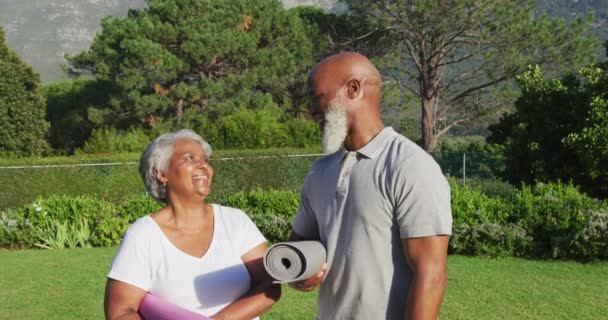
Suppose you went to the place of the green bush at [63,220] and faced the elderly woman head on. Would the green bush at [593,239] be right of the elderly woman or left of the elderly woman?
left

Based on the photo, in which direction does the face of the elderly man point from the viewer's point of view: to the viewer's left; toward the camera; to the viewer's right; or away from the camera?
to the viewer's left

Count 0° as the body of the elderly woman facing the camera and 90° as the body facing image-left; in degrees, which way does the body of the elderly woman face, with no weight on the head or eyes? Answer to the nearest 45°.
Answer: approximately 315°

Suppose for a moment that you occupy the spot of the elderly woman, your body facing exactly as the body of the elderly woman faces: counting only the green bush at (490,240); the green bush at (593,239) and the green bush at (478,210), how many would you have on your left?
3

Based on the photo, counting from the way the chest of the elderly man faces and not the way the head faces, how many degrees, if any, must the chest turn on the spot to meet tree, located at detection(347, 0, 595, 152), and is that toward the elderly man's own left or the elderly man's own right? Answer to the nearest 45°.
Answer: approximately 135° to the elderly man's own right

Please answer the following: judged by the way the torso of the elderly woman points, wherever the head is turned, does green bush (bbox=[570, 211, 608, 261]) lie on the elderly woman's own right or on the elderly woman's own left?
on the elderly woman's own left

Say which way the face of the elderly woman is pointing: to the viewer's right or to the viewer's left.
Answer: to the viewer's right

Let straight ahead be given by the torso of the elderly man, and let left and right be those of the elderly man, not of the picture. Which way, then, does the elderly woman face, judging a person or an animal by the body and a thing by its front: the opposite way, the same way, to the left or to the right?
to the left

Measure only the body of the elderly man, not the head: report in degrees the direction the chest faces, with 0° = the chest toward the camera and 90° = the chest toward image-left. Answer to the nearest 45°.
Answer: approximately 45°

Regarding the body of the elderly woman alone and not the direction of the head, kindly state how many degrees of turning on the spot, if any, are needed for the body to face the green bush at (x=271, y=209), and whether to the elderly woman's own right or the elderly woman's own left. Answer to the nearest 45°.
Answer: approximately 135° to the elderly woman's own left
